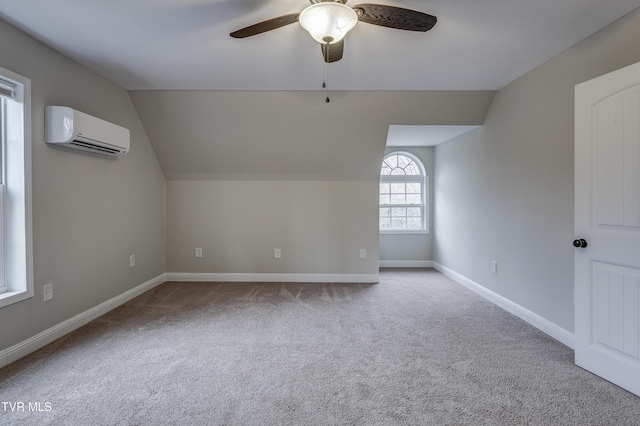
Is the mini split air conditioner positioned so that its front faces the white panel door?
yes

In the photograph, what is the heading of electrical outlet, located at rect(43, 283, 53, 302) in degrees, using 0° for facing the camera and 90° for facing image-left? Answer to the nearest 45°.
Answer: approximately 315°

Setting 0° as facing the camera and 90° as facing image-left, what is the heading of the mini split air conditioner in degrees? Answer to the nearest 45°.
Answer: approximately 315°

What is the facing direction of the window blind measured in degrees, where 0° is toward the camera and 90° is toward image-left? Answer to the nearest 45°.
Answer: approximately 315°

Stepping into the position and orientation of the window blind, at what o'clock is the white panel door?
The white panel door is roughly at 12 o'clock from the window blind.
